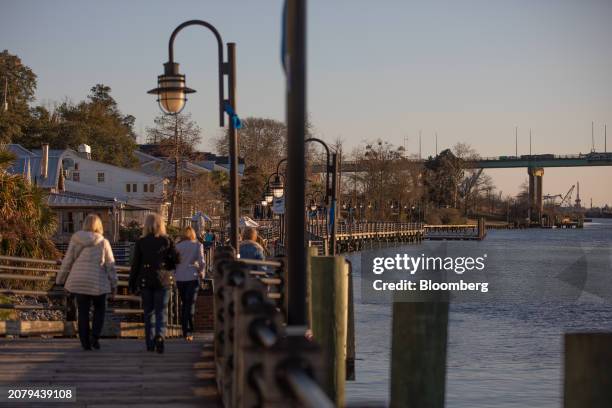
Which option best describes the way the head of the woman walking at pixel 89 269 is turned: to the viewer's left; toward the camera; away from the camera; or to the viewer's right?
away from the camera

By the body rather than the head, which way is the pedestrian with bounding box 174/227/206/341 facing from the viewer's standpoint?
away from the camera

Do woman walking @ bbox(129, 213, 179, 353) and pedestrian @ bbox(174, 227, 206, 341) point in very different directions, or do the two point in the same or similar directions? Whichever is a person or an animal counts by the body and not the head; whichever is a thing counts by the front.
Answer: same or similar directions

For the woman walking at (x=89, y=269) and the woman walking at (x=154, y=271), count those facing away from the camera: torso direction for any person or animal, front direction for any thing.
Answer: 2

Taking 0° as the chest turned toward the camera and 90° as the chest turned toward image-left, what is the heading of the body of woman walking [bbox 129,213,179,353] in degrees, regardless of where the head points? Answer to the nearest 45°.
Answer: approximately 180°

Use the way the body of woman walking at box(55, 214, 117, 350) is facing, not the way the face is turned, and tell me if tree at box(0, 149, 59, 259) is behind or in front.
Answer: in front

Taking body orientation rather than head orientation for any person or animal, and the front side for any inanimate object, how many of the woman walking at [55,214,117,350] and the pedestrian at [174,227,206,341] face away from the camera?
2

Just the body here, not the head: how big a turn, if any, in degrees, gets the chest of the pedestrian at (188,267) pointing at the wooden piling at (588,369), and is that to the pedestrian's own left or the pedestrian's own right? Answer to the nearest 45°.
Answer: approximately 180°

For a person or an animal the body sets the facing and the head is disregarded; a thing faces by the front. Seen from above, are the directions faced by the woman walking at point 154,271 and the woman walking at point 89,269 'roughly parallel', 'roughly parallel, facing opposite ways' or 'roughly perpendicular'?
roughly parallel

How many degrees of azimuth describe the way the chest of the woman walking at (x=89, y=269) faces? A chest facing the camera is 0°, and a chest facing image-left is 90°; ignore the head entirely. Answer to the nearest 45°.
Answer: approximately 180°
